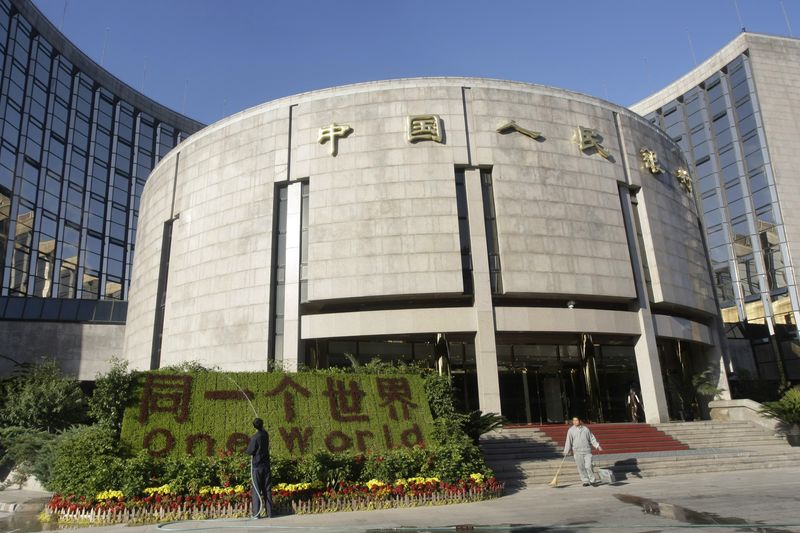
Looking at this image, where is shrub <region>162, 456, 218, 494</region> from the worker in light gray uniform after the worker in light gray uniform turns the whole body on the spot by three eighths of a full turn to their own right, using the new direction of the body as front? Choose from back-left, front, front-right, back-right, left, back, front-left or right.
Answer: left

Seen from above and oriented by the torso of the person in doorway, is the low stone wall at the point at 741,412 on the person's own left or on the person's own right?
on the person's own left

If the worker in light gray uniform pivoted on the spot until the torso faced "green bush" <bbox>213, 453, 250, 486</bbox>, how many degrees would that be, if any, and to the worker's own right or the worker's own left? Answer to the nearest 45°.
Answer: approximately 45° to the worker's own right

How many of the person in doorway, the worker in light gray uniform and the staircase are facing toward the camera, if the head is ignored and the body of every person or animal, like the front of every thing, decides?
3

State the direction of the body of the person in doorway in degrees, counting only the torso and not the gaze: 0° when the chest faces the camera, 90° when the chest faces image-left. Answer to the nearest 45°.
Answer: approximately 0°

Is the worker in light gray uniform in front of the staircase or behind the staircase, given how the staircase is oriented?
in front

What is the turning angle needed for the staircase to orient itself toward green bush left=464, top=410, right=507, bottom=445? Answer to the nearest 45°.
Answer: approximately 45° to its right

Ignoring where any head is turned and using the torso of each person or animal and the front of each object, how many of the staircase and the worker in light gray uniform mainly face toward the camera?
2

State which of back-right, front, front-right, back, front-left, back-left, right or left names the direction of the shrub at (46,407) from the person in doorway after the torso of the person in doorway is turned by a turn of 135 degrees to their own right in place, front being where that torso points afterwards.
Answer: left
